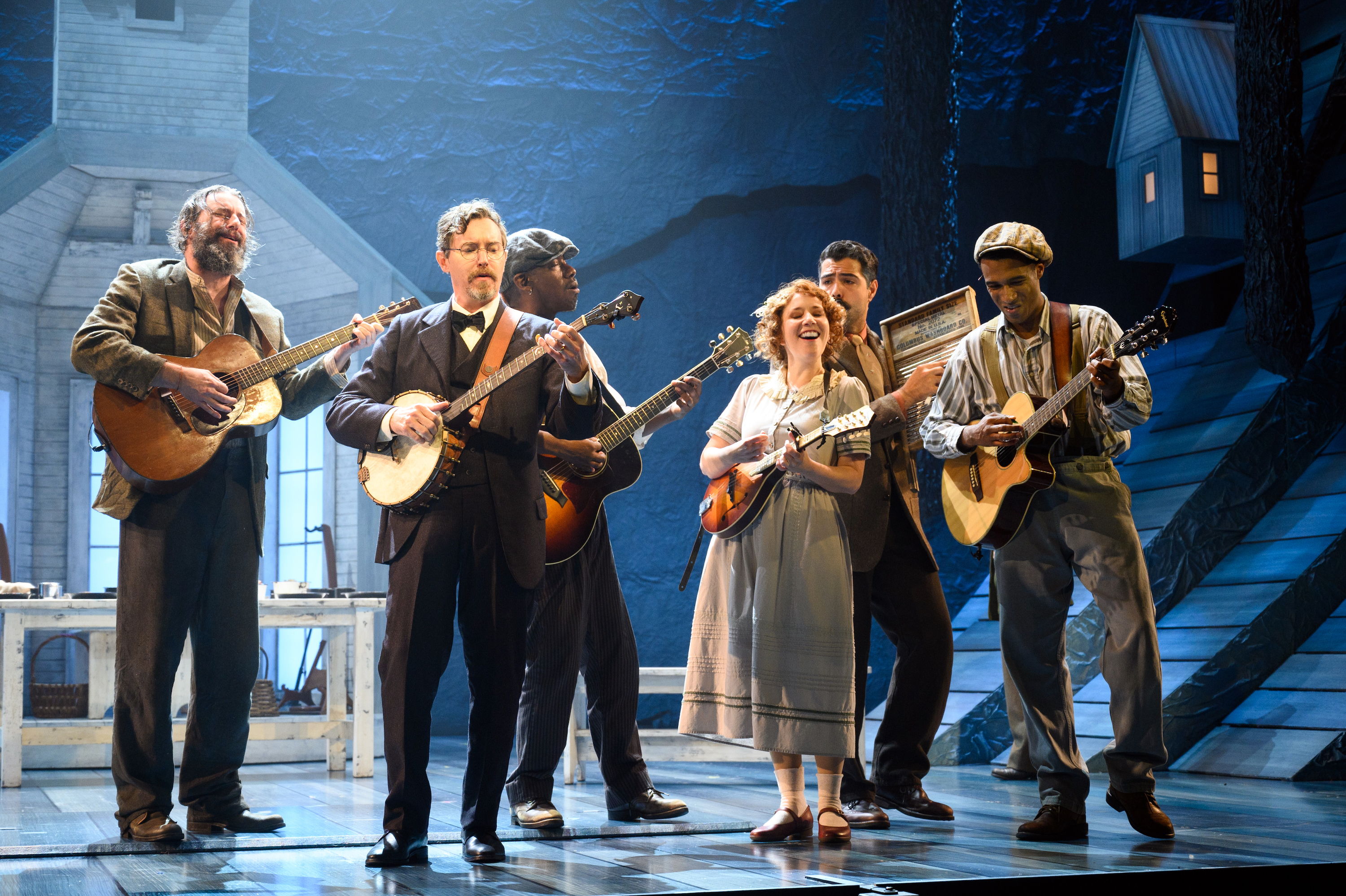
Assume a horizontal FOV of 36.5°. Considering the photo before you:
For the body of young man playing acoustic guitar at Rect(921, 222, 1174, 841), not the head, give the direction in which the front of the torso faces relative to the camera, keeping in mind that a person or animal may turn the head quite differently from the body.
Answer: toward the camera

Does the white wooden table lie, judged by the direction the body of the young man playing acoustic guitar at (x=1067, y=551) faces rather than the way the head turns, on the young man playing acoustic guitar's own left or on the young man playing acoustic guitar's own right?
on the young man playing acoustic guitar's own right

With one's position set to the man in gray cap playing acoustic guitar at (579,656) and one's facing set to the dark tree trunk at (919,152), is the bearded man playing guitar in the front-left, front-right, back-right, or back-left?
back-left

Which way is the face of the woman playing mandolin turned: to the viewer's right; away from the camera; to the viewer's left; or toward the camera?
toward the camera

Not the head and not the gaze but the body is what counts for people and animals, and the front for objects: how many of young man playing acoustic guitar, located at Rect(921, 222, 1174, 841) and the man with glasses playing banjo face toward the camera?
2

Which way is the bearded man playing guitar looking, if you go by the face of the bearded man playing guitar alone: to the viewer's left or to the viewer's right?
to the viewer's right

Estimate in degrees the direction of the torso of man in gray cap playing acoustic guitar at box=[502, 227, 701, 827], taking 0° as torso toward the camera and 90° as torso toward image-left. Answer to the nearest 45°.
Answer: approximately 315°

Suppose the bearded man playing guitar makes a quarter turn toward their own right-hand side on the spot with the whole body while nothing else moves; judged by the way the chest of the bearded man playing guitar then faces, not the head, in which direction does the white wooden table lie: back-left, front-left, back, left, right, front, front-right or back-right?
back-right

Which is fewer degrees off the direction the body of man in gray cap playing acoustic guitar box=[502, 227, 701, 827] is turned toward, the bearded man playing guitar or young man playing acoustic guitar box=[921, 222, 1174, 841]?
the young man playing acoustic guitar

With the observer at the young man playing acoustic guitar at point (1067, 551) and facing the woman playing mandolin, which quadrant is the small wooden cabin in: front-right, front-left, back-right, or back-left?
back-right

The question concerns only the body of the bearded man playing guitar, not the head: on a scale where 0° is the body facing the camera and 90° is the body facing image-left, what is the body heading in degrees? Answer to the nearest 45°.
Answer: approximately 315°

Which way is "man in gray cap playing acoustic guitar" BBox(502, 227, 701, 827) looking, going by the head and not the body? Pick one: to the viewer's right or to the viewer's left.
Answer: to the viewer's right
